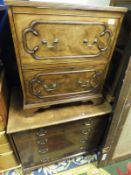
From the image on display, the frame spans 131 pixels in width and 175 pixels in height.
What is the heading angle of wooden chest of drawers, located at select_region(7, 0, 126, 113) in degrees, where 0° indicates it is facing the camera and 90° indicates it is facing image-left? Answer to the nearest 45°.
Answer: approximately 0°
